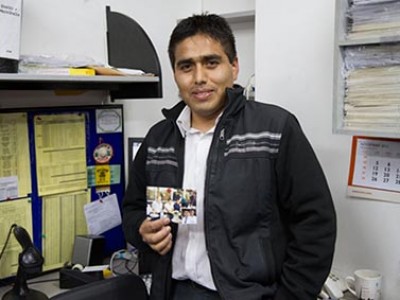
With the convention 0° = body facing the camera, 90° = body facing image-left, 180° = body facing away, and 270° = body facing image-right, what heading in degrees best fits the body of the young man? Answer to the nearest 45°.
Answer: approximately 45°

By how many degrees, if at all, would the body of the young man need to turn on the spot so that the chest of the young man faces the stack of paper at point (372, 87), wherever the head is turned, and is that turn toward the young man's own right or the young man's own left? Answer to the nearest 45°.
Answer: approximately 135° to the young man's own left

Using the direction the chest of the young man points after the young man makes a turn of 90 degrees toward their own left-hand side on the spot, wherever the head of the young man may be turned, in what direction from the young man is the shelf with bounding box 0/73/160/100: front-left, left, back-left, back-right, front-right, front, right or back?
back

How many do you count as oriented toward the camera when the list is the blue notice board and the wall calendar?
2

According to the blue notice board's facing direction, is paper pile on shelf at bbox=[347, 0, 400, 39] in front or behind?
in front

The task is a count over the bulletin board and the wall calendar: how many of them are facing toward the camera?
2

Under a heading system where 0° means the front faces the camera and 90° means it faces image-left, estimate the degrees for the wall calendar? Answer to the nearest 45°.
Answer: approximately 0°

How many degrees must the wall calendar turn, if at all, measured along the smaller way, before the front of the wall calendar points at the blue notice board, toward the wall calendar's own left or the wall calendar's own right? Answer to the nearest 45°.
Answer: approximately 90° to the wall calendar's own right
